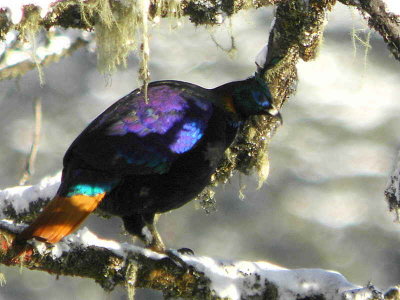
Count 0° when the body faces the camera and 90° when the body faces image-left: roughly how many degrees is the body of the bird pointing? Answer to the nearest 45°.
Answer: approximately 270°

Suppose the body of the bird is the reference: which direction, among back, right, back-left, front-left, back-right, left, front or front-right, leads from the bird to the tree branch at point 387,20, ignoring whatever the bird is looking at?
front-right
